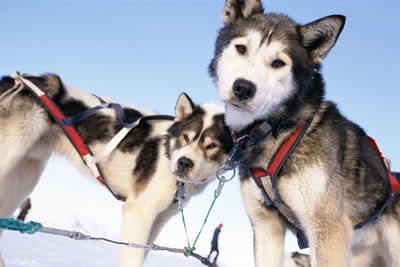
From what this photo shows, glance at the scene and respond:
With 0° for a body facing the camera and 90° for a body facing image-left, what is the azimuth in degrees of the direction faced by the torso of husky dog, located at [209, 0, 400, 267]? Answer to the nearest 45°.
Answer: approximately 45°

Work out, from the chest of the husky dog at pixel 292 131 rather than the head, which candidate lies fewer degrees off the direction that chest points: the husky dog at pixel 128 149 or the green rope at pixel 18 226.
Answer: the green rope

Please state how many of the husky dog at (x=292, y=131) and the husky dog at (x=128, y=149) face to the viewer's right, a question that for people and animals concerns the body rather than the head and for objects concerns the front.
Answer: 1

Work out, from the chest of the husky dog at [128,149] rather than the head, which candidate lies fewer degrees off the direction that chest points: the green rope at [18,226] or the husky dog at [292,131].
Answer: the husky dog

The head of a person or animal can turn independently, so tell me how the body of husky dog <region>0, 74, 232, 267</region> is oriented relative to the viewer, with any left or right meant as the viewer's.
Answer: facing to the right of the viewer

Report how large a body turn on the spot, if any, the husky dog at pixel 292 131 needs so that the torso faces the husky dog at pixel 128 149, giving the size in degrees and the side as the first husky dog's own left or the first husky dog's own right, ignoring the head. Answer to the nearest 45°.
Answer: approximately 90° to the first husky dog's own right

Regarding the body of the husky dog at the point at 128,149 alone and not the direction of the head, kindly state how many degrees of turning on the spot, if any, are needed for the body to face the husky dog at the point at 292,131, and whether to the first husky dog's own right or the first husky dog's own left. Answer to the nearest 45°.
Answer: approximately 45° to the first husky dog's own right

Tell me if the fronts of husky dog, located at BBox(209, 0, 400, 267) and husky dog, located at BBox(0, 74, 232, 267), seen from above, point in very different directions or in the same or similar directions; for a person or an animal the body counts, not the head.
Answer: very different directions

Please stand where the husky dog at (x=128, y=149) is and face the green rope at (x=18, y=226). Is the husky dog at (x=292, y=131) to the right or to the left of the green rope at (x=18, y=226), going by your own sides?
left
